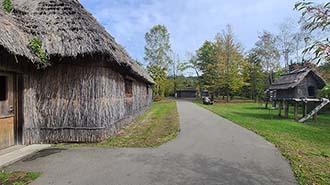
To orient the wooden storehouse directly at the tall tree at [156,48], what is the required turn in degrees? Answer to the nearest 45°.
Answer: approximately 180°

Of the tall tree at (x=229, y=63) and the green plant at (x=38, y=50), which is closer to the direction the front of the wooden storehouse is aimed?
the green plant

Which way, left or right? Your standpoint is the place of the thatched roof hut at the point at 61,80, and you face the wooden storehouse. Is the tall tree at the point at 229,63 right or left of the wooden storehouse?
left

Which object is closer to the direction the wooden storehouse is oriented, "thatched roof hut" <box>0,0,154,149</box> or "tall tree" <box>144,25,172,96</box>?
the thatched roof hut

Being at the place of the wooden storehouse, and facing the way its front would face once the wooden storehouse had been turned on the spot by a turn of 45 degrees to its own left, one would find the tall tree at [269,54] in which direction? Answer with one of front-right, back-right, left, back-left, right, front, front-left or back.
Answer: left

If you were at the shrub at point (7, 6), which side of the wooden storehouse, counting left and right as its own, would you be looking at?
right

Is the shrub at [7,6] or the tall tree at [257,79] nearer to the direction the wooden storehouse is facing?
the shrub

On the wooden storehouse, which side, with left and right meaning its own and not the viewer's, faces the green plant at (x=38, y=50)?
right

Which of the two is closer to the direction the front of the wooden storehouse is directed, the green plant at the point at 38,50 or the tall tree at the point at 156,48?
the green plant
